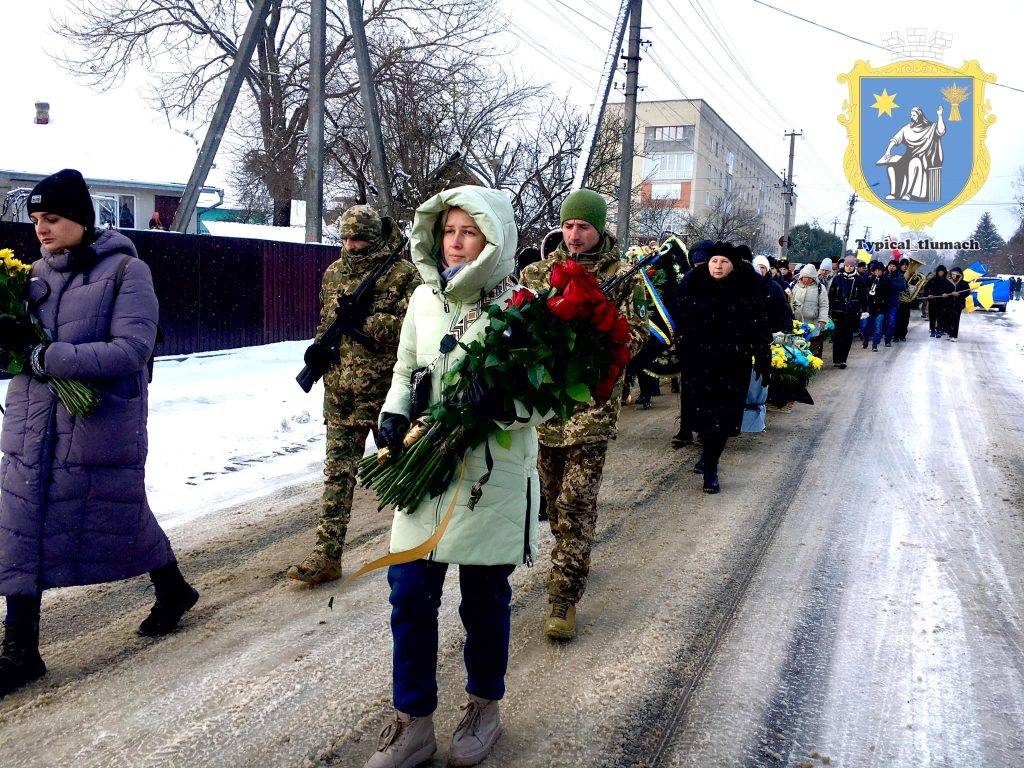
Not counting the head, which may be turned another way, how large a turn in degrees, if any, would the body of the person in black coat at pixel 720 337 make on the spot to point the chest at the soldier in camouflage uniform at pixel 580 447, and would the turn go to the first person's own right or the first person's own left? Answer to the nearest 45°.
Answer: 0° — they already face them

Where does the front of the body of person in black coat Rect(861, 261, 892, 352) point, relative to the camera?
toward the camera

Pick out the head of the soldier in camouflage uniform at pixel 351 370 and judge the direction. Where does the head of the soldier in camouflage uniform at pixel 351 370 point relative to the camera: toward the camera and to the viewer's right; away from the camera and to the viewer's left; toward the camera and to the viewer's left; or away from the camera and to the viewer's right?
toward the camera and to the viewer's left

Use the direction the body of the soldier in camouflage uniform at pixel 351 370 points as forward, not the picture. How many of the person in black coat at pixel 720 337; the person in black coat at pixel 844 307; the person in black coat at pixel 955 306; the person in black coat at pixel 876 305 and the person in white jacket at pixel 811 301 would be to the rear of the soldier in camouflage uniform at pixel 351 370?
5

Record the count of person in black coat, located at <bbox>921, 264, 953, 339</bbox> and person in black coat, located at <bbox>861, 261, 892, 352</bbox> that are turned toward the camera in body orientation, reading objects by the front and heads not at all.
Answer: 2

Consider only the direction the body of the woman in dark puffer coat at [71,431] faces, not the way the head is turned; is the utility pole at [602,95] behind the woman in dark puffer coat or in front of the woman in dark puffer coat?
behind

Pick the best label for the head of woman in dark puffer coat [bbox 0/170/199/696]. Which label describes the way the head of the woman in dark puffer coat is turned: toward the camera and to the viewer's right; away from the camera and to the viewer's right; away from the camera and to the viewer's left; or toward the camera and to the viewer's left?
toward the camera and to the viewer's left

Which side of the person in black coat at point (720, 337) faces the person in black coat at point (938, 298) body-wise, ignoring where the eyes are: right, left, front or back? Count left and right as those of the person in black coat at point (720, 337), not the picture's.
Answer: back

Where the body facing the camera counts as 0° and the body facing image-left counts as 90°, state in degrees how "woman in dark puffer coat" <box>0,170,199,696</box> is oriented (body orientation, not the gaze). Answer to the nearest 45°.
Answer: approximately 45°

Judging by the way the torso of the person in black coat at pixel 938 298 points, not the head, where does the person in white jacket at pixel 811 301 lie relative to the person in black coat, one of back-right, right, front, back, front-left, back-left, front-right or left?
front

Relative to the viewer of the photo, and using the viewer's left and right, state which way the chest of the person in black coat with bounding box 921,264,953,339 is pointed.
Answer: facing the viewer

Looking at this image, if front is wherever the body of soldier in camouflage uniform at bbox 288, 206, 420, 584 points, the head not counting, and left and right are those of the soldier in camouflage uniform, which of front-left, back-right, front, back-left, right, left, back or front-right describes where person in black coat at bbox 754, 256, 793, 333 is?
back

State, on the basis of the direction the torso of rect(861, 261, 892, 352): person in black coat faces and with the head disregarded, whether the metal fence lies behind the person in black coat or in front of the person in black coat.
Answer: in front
